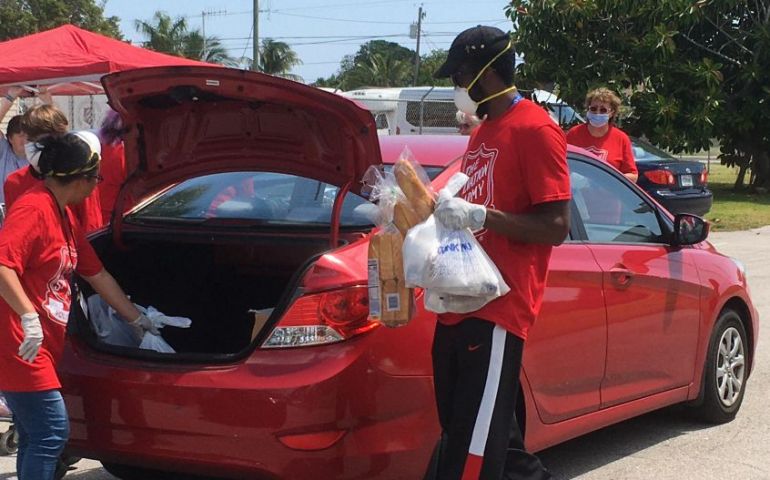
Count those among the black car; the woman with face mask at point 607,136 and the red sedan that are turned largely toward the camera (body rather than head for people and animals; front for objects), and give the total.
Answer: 1

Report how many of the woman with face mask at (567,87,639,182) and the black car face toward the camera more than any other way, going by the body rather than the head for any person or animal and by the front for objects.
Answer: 1

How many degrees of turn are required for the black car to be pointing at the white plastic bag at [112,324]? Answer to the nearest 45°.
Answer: approximately 135° to its left

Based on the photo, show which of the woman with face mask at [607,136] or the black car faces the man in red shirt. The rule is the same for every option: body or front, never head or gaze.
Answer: the woman with face mask

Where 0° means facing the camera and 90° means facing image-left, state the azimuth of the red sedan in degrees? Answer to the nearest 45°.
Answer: approximately 225°

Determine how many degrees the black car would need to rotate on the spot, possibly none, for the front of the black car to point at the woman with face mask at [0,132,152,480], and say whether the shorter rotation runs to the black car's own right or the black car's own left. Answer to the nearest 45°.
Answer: approximately 135° to the black car's own left

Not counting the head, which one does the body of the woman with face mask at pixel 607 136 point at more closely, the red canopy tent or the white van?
the red canopy tent

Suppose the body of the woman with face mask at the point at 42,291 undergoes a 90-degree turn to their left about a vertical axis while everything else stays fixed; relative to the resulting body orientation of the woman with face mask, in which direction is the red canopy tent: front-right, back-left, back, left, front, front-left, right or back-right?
front-left

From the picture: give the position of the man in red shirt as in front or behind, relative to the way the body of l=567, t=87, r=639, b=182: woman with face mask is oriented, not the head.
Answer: in front

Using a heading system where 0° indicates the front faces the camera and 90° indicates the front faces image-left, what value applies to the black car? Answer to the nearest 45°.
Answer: approximately 135°

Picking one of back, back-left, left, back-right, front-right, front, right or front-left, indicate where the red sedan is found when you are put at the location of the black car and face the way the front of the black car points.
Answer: back-left
